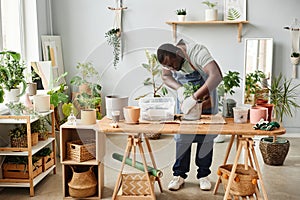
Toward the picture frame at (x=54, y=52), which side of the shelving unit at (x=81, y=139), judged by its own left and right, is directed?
back

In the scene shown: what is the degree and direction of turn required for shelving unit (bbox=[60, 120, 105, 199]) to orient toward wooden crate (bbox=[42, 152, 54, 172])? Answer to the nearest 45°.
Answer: approximately 135° to its right

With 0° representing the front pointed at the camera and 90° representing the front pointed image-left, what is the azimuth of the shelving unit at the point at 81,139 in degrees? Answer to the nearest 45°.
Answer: approximately 0°

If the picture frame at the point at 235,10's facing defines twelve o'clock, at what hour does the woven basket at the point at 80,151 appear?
The woven basket is roughly at 1 o'clock from the picture frame.

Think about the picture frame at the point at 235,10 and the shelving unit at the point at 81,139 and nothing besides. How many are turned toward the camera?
2

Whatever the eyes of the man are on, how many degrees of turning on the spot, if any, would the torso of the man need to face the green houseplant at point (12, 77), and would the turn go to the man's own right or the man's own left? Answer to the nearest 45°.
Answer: approximately 45° to the man's own right

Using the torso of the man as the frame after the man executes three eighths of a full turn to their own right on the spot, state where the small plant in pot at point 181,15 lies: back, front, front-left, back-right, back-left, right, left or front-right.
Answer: front

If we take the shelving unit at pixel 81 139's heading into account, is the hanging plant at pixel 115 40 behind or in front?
behind

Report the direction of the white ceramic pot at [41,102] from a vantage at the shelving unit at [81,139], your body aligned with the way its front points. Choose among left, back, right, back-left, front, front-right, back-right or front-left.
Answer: back-right

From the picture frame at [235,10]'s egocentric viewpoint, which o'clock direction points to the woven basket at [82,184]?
The woven basket is roughly at 1 o'clock from the picture frame.
